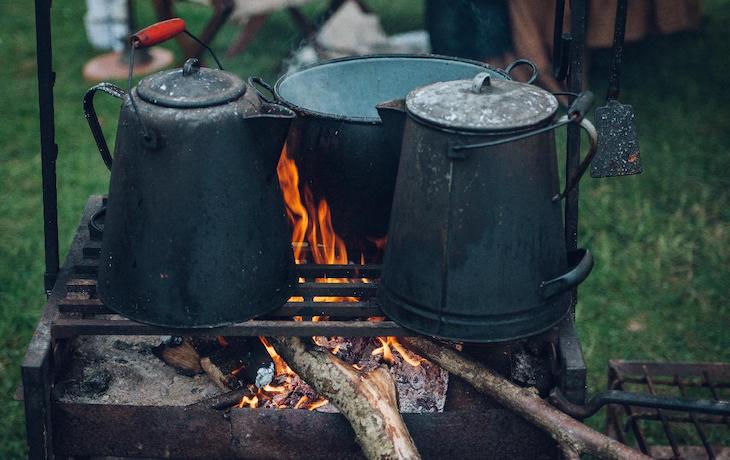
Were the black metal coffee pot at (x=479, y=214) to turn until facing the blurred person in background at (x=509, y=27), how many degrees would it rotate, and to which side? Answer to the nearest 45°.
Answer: approximately 90° to its right

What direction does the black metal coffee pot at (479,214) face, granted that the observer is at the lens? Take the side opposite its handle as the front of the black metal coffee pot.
facing to the left of the viewer
